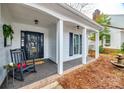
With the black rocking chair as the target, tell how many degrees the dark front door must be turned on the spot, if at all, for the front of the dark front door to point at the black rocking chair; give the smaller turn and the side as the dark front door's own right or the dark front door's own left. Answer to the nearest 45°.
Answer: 0° — it already faces it

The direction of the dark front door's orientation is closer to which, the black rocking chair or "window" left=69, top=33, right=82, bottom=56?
the black rocking chair

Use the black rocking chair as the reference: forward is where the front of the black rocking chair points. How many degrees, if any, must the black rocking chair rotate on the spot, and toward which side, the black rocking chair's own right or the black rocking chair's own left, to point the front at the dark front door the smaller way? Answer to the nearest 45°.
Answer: approximately 135° to the black rocking chair's own left

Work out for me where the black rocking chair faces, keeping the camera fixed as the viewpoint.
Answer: facing the viewer and to the right of the viewer

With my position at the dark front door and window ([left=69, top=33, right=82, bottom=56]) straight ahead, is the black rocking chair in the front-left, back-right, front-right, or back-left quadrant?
back-right

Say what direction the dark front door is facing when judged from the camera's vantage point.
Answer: facing the viewer

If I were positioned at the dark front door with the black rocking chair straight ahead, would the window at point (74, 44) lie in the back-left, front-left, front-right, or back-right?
back-left

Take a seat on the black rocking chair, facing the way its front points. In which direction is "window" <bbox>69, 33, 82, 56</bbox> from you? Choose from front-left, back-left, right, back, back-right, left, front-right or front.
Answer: left
